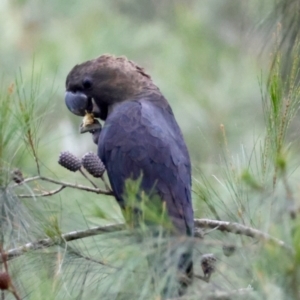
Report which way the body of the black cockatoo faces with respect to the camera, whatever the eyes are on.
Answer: to the viewer's left

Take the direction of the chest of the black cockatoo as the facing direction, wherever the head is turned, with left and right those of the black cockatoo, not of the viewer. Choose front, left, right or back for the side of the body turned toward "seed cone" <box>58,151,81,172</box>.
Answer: left
